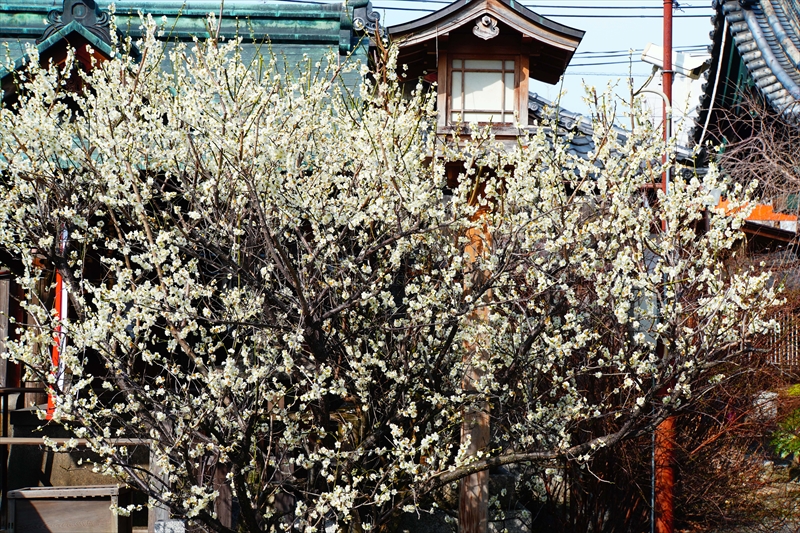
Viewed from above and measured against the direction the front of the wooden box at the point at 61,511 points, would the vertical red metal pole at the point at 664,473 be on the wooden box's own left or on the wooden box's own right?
on the wooden box's own left

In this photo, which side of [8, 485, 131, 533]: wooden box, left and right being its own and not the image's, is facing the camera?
front

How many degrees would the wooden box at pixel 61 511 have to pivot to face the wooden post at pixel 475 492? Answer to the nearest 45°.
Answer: approximately 90° to its left
